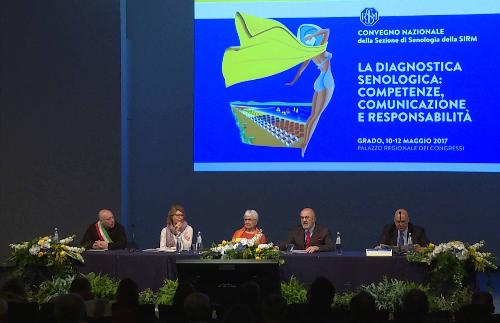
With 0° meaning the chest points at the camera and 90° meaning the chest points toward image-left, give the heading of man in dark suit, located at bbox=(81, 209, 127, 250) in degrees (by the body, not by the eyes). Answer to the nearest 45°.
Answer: approximately 0°

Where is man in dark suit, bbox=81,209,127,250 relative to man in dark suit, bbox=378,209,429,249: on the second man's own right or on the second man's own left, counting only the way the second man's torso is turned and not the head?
on the second man's own right

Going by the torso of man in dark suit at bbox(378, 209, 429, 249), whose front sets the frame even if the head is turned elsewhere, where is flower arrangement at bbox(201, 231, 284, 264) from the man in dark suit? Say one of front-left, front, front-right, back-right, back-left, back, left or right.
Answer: front-right

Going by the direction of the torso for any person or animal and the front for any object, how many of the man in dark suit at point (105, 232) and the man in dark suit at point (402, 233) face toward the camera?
2

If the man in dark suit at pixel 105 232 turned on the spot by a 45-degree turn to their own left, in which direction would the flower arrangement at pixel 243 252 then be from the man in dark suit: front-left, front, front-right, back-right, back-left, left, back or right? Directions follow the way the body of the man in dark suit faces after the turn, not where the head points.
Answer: front

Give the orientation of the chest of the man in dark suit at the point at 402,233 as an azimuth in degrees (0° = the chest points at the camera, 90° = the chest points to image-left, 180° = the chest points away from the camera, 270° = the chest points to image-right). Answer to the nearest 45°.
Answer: approximately 0°

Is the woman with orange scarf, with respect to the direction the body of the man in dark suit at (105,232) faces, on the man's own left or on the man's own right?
on the man's own left

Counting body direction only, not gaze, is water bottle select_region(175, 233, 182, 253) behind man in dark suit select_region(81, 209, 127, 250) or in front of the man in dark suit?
in front

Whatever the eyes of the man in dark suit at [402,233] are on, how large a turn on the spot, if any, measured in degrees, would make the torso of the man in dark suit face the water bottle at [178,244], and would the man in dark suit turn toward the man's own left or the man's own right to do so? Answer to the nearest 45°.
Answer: approximately 90° to the man's own right

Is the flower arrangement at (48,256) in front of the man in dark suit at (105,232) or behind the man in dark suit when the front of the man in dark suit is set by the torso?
in front

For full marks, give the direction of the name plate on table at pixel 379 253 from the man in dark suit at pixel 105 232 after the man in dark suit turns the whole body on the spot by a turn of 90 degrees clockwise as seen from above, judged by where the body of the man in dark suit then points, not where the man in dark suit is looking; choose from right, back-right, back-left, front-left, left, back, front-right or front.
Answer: back-left

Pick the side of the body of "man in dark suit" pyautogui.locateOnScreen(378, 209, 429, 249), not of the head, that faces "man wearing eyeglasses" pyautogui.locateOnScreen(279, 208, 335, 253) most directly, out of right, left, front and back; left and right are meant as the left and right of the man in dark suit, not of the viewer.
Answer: right
